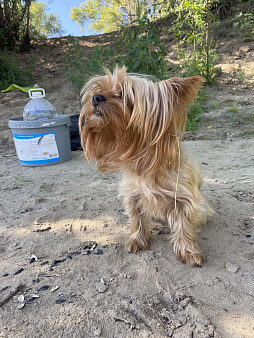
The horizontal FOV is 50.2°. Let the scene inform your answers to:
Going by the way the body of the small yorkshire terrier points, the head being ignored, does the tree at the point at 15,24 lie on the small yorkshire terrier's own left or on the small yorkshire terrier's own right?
on the small yorkshire terrier's own right

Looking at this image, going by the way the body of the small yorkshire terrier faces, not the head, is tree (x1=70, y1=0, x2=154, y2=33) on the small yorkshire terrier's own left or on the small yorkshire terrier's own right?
on the small yorkshire terrier's own right

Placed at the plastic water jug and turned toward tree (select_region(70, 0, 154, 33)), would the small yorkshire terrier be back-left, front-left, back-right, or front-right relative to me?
back-right

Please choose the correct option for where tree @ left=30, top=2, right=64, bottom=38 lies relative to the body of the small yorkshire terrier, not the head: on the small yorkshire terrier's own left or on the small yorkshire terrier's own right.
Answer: on the small yorkshire terrier's own right

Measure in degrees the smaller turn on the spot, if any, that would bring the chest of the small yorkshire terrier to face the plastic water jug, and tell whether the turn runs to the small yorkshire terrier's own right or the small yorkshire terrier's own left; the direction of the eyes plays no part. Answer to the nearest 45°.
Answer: approximately 90° to the small yorkshire terrier's own right

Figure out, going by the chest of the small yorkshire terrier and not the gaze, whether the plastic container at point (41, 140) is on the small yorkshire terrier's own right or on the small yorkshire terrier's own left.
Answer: on the small yorkshire terrier's own right

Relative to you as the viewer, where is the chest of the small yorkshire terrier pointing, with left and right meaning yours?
facing the viewer and to the left of the viewer

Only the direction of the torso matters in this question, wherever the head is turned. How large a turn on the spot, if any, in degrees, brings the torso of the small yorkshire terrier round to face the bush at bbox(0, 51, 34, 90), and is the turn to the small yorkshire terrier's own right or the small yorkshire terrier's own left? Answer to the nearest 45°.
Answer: approximately 90° to the small yorkshire terrier's own right
